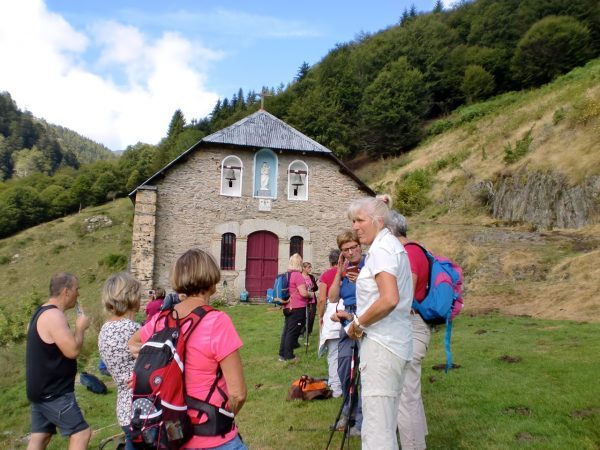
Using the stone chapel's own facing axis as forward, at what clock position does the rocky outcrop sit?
The rocky outcrop is roughly at 9 o'clock from the stone chapel.

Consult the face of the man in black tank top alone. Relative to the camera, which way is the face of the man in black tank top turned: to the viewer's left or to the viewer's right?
to the viewer's right

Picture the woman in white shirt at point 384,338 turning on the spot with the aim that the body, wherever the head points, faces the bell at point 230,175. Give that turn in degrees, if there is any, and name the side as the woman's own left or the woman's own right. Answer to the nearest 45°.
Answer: approximately 45° to the woman's own right

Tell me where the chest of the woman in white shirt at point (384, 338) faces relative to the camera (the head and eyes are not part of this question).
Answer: to the viewer's left

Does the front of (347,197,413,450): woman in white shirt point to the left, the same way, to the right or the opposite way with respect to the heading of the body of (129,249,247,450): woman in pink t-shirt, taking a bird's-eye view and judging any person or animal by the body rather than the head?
to the left

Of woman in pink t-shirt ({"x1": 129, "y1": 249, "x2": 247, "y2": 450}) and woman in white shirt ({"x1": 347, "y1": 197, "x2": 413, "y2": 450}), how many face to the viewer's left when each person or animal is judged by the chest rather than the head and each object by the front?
1

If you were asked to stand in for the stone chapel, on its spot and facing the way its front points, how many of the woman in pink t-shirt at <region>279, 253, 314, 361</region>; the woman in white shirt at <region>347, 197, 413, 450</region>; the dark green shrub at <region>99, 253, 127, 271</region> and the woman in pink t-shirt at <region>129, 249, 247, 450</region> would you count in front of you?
3

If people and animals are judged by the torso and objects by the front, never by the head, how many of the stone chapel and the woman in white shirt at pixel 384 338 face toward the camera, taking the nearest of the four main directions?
1

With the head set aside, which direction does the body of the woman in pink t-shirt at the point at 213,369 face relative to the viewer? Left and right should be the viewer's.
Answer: facing away from the viewer and to the right of the viewer

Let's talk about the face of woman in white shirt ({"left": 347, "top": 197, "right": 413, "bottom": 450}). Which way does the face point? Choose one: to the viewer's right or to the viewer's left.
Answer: to the viewer's left

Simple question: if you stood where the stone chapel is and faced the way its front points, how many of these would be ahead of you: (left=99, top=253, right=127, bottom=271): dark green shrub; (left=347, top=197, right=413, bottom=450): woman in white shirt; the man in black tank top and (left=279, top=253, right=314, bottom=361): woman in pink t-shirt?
3
